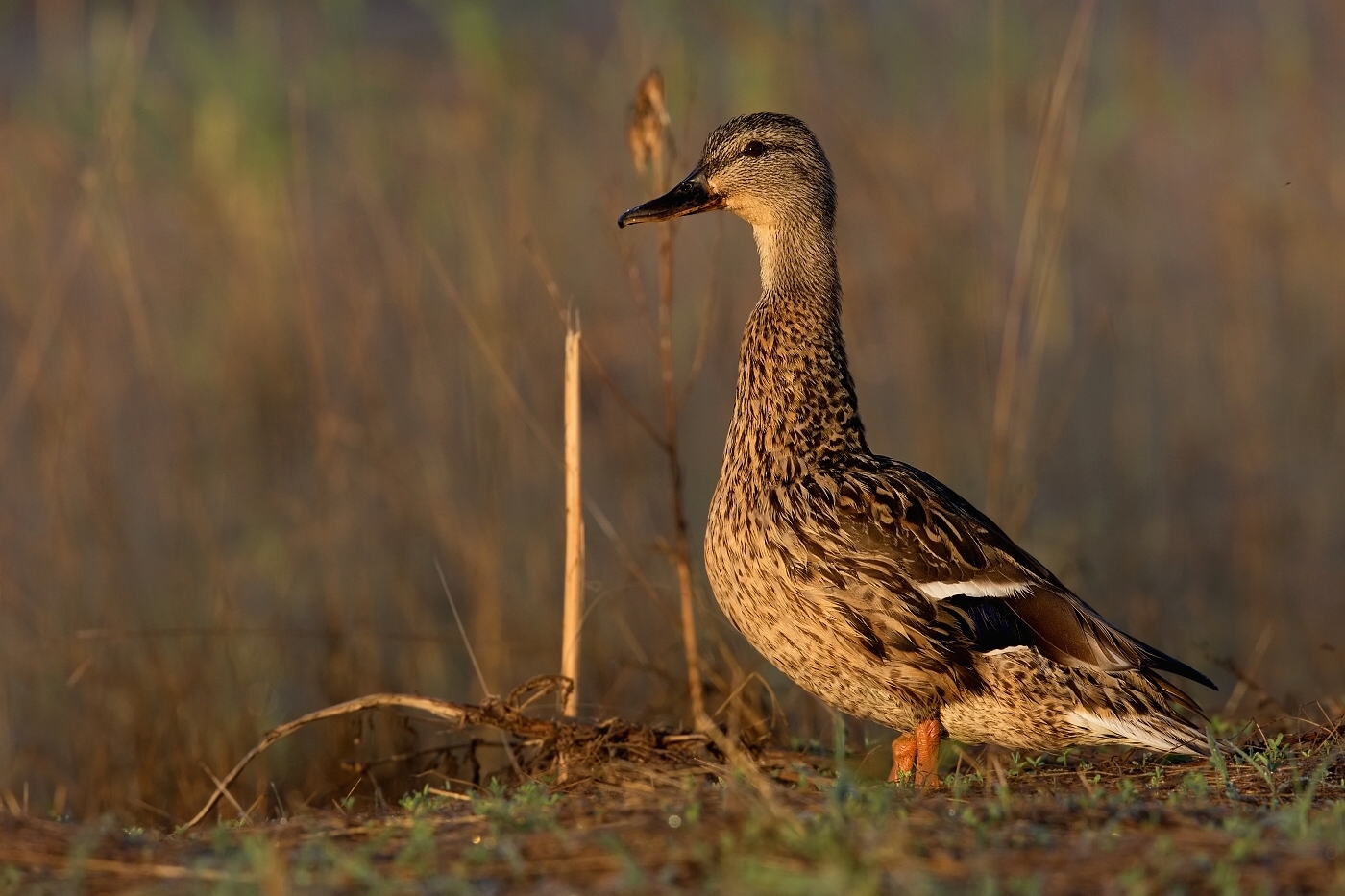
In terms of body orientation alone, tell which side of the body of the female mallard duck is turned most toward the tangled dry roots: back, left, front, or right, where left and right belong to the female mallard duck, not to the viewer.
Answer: front

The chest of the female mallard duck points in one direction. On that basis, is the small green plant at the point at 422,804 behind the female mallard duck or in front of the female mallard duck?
in front

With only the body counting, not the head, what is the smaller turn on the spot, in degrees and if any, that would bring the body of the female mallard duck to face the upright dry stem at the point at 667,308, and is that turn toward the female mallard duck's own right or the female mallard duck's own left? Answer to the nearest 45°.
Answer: approximately 45° to the female mallard duck's own right

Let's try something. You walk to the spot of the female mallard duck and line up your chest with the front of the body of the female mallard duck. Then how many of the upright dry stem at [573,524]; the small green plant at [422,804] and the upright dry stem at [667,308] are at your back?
0

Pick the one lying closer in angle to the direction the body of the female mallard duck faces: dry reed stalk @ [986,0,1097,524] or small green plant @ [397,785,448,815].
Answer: the small green plant

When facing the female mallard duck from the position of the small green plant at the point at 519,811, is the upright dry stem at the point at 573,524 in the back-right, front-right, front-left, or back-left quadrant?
front-left

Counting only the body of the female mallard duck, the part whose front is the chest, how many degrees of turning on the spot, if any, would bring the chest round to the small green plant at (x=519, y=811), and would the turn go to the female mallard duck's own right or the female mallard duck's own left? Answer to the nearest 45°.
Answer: approximately 45° to the female mallard duck's own left

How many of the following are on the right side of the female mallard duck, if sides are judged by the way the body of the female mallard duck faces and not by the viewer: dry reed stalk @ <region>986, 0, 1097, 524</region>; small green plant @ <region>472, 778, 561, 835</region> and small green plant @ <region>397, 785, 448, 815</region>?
1

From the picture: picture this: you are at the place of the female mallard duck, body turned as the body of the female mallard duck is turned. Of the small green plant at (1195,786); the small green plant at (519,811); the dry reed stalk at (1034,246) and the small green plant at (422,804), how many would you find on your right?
1

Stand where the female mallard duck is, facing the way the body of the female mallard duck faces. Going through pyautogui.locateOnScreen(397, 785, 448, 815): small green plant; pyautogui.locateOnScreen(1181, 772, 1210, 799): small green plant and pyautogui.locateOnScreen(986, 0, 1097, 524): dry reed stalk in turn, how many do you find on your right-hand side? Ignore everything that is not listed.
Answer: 1

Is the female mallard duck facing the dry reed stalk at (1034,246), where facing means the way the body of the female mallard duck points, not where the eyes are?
no

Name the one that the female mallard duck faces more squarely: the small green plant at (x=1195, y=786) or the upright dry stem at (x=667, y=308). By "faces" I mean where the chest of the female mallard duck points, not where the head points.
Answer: the upright dry stem

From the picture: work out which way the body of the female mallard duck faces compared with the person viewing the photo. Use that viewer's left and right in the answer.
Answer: facing to the left of the viewer

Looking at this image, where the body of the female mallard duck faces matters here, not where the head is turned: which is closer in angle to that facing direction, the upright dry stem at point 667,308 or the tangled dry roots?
the tangled dry roots

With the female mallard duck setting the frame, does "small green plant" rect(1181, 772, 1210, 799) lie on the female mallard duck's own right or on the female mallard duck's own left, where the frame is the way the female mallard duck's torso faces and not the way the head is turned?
on the female mallard duck's own left
